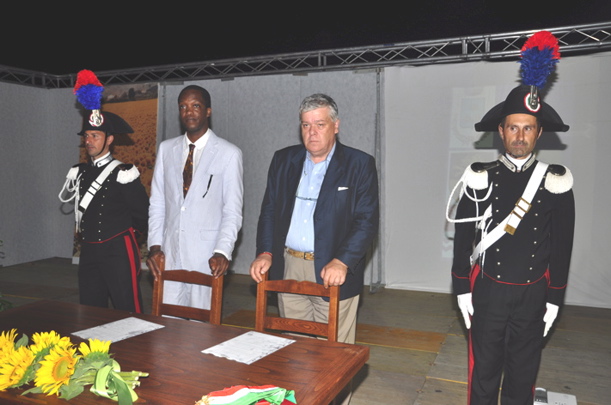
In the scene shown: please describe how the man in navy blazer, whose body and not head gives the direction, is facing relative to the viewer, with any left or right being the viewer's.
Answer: facing the viewer and to the left of the viewer

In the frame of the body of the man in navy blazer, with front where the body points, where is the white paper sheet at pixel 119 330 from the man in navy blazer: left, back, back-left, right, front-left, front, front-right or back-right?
front

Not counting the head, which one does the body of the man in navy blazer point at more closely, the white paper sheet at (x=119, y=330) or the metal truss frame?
the white paper sheet

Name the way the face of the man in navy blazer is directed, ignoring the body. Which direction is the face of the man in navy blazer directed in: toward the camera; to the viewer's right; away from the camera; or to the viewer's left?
toward the camera

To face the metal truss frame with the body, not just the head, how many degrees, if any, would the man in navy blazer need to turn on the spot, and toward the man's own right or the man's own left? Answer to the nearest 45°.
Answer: approximately 135° to the man's own right

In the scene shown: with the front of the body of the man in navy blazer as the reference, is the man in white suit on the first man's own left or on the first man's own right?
on the first man's own right

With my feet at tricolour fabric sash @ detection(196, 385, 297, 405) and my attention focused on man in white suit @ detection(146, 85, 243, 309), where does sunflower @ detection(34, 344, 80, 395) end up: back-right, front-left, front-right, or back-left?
front-left

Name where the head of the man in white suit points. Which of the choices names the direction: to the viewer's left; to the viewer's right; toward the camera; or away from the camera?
toward the camera

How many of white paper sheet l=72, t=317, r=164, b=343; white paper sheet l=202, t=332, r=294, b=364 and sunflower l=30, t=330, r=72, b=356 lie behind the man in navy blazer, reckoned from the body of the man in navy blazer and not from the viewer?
0

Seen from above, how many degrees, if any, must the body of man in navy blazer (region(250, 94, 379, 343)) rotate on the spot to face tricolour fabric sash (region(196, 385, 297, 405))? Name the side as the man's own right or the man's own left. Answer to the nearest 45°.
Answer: approximately 45° to the man's own left
